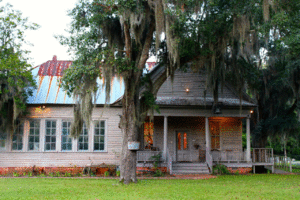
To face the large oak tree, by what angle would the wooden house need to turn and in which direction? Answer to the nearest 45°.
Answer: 0° — it already faces it

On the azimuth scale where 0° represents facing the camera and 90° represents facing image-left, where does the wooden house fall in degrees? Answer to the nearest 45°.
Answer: approximately 0°
